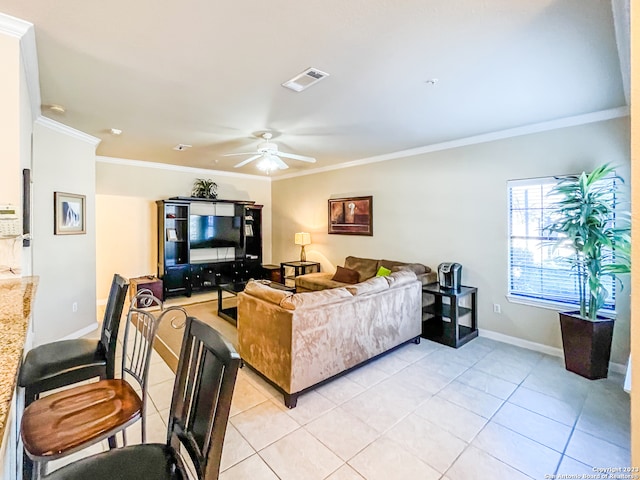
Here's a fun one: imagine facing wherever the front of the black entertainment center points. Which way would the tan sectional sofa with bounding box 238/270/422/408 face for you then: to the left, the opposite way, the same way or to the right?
the opposite way

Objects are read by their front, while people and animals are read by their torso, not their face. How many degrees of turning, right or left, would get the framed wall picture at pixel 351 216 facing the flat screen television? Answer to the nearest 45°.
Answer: approximately 45° to its right

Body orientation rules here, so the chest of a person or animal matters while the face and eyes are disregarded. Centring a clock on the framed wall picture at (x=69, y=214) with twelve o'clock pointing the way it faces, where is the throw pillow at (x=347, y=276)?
The throw pillow is roughly at 11 o'clock from the framed wall picture.

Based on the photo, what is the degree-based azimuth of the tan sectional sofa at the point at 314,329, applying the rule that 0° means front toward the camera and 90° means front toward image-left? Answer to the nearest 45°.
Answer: approximately 135°

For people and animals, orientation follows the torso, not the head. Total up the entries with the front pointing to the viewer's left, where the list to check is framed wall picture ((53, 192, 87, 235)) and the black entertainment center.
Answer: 0

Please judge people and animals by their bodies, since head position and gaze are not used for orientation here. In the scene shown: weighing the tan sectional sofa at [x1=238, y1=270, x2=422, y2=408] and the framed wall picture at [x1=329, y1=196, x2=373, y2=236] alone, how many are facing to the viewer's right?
0

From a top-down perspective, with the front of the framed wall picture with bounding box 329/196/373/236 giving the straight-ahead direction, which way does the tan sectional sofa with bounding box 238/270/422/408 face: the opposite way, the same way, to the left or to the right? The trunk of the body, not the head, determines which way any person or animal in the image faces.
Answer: to the right

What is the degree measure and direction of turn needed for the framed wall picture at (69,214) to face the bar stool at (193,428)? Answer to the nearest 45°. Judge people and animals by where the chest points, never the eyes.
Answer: approximately 45° to its right

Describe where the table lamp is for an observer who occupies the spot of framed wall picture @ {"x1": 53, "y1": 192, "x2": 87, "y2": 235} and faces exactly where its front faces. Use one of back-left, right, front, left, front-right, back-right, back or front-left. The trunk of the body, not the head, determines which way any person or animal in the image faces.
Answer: front-left

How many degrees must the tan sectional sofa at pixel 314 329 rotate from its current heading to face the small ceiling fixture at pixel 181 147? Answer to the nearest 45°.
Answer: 0° — it already faces it

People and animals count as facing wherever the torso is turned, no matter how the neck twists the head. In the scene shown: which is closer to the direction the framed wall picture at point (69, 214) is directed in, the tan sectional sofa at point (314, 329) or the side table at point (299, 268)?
the tan sectional sofa

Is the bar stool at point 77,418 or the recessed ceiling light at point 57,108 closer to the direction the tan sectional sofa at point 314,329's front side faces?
the recessed ceiling light

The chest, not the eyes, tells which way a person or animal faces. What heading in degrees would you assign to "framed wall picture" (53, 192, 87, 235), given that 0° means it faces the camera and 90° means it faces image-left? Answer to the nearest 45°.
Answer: approximately 315°

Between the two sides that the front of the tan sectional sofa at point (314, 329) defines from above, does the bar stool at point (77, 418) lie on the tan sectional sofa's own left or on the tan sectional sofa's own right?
on the tan sectional sofa's own left
